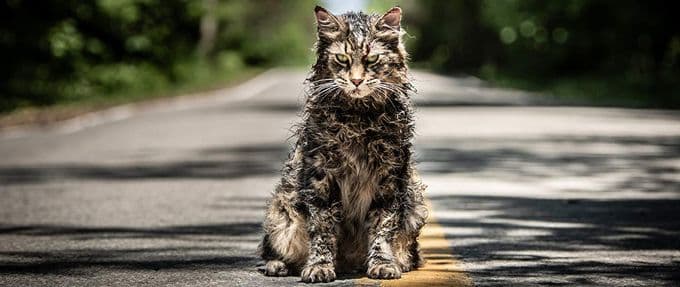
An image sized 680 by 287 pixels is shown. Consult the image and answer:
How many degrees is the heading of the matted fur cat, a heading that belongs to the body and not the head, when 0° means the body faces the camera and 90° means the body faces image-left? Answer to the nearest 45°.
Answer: approximately 0°
